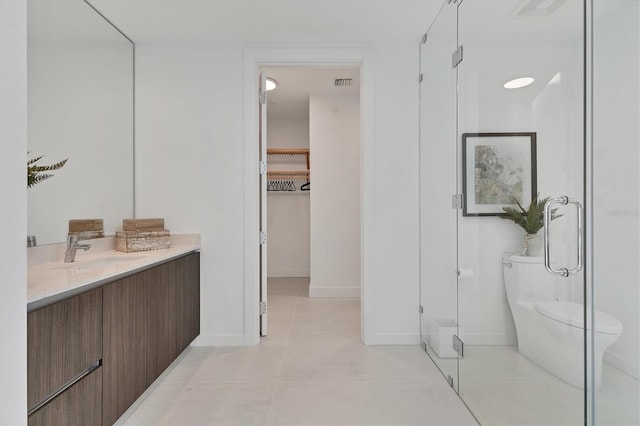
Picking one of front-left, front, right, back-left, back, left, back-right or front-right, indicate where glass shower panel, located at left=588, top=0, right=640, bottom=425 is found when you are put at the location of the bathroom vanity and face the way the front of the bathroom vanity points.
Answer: front

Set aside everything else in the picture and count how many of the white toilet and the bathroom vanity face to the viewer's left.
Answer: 0

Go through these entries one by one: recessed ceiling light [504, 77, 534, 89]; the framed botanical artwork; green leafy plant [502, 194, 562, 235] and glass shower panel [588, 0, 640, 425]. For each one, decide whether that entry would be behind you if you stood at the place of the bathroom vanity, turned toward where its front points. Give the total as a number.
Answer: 0

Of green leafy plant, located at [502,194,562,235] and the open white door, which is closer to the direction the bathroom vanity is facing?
the green leafy plant

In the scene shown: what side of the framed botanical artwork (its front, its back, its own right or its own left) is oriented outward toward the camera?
front

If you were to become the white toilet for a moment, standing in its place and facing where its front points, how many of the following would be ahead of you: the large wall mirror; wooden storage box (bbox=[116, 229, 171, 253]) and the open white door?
0

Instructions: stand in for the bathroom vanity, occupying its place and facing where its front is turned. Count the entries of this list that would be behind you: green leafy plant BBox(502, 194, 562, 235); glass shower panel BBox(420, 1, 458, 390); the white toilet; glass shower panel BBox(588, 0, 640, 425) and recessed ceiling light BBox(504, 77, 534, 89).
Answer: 0

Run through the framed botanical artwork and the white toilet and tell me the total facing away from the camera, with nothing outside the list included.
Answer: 0

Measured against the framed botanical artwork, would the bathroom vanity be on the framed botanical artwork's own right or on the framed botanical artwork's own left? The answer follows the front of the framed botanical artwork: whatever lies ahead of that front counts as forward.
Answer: on the framed botanical artwork's own right

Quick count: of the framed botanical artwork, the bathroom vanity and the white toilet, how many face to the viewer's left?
0

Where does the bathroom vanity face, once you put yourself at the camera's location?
facing the viewer and to the right of the viewer

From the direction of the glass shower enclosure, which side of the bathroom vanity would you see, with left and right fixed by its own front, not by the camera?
front

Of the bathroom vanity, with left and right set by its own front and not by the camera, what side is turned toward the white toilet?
front

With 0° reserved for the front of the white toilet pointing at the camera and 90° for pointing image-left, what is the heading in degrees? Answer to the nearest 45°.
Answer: approximately 315°

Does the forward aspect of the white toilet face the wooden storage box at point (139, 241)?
no

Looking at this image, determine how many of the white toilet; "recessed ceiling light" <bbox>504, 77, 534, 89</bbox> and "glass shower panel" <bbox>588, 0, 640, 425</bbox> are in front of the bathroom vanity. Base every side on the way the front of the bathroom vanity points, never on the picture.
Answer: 3
